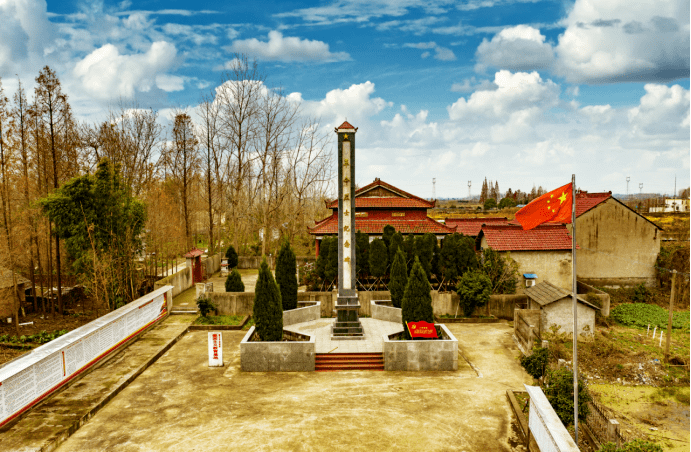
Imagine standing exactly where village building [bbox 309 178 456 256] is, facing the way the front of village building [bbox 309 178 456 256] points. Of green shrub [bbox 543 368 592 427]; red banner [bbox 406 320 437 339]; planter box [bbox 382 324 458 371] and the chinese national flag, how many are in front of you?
4

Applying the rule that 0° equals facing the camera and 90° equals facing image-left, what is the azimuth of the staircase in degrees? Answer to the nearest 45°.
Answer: approximately 0°

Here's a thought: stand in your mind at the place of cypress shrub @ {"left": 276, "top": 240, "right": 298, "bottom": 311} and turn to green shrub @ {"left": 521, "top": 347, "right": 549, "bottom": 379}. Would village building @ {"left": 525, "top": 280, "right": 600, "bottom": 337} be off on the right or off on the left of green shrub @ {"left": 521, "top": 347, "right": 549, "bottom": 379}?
left

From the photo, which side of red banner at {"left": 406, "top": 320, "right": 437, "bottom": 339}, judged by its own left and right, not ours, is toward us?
front

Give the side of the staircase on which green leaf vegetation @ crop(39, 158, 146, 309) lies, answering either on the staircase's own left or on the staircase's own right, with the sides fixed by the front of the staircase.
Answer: on the staircase's own right

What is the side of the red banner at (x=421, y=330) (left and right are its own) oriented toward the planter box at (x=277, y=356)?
right

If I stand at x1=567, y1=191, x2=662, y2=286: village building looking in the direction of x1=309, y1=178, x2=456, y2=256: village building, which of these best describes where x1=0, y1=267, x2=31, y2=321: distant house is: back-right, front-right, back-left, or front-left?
front-left

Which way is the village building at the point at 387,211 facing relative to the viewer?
toward the camera

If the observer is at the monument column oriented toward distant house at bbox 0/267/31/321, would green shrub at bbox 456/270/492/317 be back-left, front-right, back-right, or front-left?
back-right

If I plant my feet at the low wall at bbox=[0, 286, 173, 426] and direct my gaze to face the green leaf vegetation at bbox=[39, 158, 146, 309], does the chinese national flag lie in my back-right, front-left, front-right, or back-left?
back-right

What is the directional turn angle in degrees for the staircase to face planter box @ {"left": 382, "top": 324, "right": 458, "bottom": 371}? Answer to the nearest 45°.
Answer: approximately 90° to its left

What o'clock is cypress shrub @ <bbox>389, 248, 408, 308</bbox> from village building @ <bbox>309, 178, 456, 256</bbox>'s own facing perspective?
The cypress shrub is roughly at 12 o'clock from the village building.
